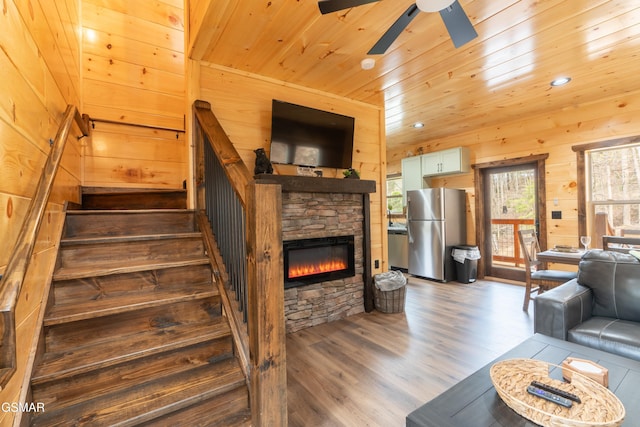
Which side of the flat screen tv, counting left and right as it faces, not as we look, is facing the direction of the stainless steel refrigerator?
left

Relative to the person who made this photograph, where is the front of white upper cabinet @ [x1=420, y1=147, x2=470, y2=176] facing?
facing the viewer and to the left of the viewer

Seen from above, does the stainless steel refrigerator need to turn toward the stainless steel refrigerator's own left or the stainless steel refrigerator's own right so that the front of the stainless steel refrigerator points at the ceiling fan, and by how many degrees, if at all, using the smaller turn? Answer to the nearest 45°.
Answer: approximately 45° to the stainless steel refrigerator's own left

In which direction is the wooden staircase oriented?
toward the camera

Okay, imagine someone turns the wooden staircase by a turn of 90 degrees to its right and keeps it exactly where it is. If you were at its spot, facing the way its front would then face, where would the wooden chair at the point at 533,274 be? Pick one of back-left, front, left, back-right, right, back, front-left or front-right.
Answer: back

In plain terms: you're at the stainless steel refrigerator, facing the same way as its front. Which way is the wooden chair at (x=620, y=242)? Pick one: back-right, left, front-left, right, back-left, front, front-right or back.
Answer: left

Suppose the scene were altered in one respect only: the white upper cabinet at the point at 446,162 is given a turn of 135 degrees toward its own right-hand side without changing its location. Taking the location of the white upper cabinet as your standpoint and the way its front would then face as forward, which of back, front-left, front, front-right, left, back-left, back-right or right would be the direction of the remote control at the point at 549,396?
back

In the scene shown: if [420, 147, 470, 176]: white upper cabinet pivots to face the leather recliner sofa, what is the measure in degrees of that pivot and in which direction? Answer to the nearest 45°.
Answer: approximately 45° to its left

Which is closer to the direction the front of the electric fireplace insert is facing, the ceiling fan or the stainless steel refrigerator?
the ceiling fan

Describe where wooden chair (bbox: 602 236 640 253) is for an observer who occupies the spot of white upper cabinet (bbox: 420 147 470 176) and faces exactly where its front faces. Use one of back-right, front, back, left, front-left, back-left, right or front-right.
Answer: left

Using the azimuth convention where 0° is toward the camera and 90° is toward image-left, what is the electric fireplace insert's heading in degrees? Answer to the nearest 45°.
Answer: approximately 315°

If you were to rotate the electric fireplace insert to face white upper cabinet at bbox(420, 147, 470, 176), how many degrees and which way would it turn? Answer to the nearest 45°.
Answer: approximately 90° to its left
